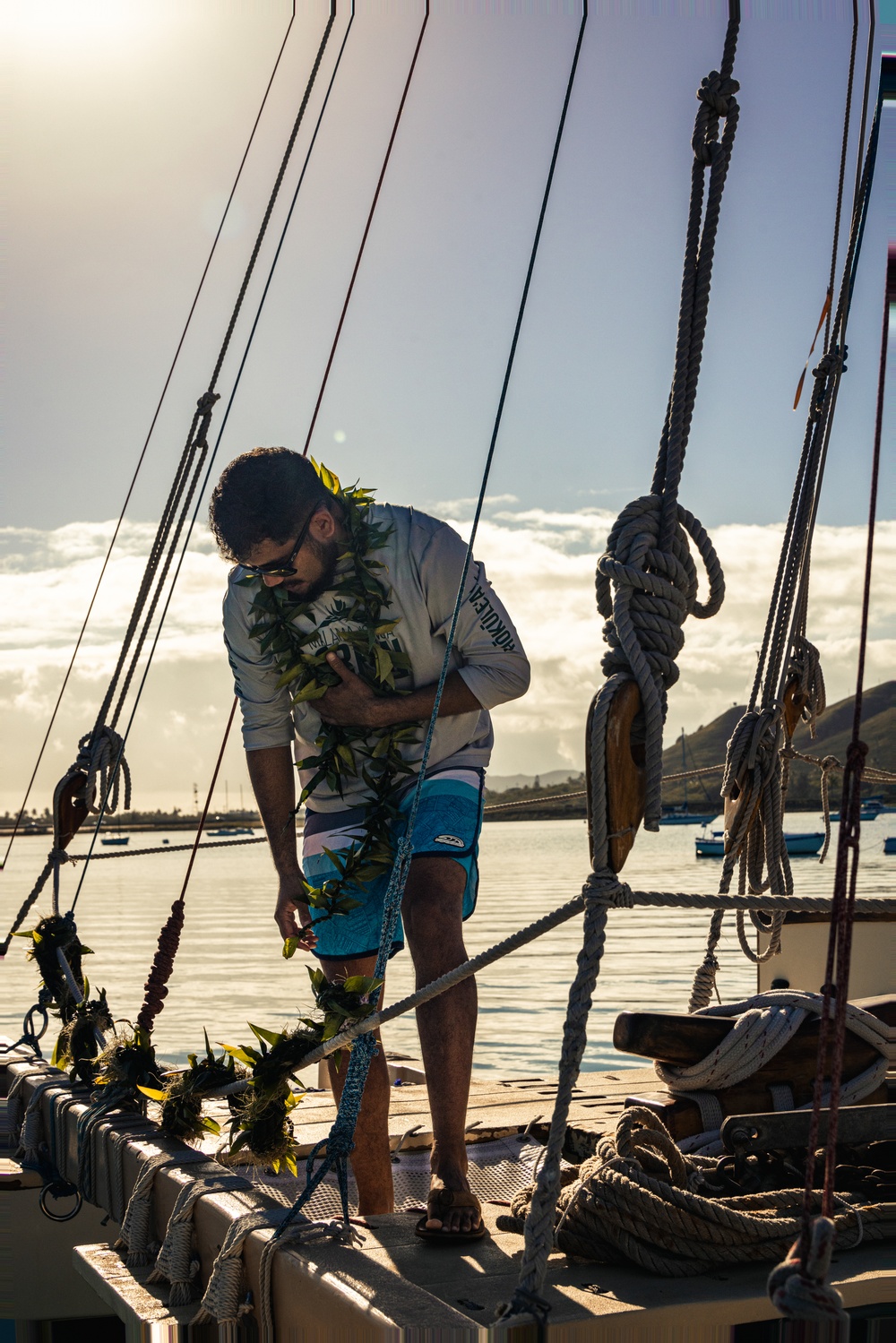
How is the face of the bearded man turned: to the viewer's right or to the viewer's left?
to the viewer's left

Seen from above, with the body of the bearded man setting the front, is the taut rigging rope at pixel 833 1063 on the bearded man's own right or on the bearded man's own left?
on the bearded man's own left

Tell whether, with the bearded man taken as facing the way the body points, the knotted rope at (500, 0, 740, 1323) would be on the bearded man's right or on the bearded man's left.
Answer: on the bearded man's left

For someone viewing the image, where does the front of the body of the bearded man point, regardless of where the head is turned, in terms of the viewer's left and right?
facing the viewer and to the left of the viewer
